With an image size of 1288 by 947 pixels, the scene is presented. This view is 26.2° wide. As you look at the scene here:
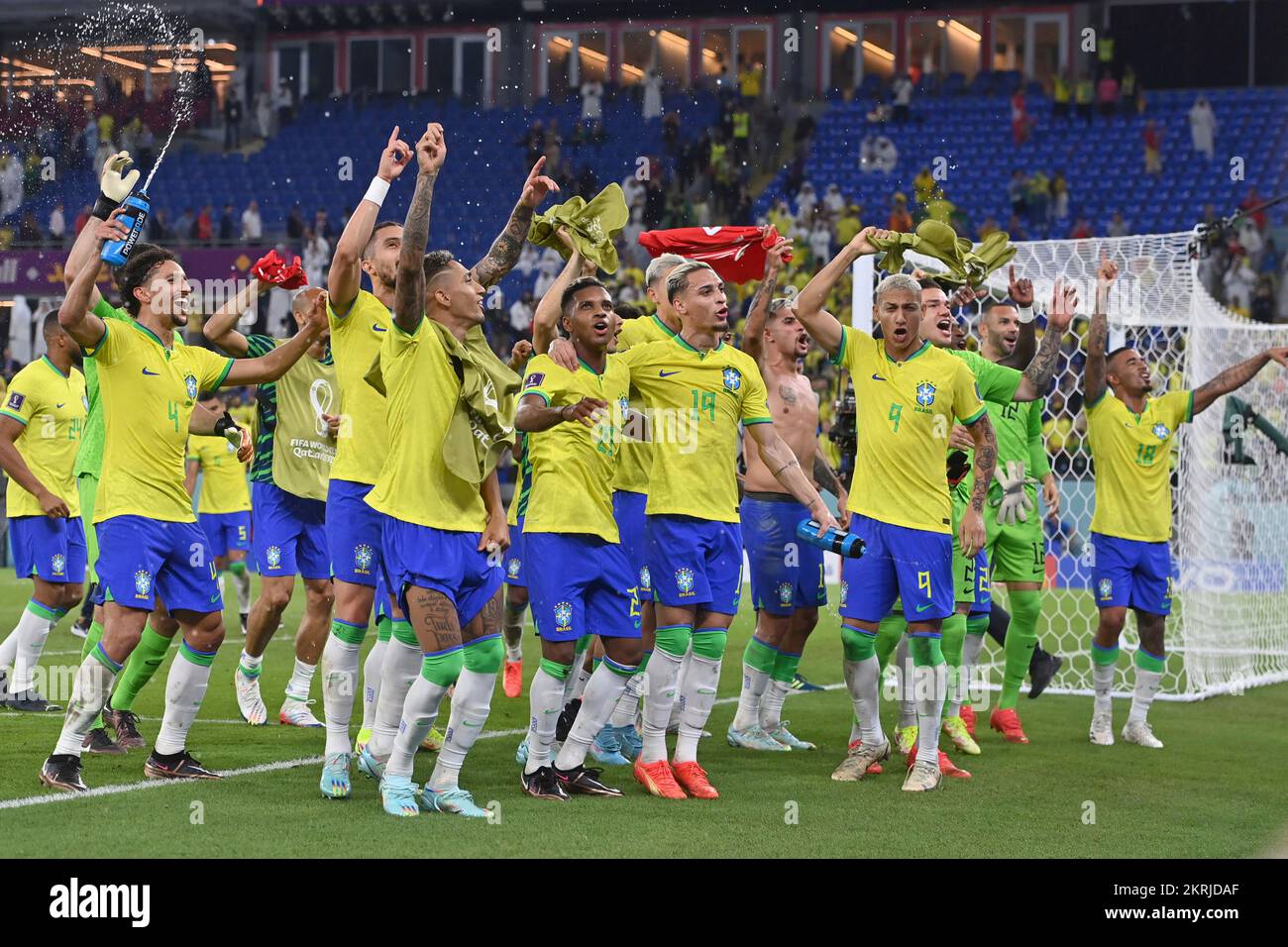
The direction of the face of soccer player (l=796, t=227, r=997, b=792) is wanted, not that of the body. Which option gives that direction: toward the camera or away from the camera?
toward the camera

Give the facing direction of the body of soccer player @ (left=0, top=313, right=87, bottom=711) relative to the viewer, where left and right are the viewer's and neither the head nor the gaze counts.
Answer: facing the viewer and to the right of the viewer

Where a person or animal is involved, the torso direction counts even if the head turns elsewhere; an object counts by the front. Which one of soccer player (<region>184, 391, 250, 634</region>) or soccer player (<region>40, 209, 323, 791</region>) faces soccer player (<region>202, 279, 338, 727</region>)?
soccer player (<region>184, 391, 250, 634</region>)

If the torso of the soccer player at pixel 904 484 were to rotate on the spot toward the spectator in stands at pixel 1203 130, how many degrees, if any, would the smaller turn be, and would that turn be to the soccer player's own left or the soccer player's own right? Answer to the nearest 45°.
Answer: approximately 180°

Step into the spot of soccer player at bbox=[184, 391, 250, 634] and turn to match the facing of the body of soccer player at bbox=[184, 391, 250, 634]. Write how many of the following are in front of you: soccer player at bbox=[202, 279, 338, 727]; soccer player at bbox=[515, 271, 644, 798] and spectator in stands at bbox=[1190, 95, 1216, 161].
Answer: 2

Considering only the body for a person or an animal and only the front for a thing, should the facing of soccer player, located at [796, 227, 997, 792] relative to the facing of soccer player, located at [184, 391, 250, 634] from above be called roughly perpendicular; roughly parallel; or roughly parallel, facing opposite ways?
roughly parallel

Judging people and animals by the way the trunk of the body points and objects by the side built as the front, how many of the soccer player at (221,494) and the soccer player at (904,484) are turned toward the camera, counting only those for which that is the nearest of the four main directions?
2

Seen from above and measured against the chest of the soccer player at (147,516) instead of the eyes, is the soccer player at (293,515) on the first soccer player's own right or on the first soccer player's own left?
on the first soccer player's own left

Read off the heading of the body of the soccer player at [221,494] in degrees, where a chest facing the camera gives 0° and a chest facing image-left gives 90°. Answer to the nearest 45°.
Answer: approximately 0°

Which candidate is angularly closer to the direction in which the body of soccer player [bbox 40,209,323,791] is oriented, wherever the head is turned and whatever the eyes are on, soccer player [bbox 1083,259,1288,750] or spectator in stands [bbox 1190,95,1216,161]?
the soccer player

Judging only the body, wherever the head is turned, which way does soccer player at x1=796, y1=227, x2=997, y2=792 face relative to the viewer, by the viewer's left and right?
facing the viewer

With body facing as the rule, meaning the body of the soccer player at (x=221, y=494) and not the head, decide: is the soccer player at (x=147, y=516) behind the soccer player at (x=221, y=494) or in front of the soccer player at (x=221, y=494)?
in front

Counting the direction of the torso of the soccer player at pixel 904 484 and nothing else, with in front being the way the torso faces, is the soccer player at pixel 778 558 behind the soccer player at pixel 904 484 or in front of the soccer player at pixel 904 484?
behind
